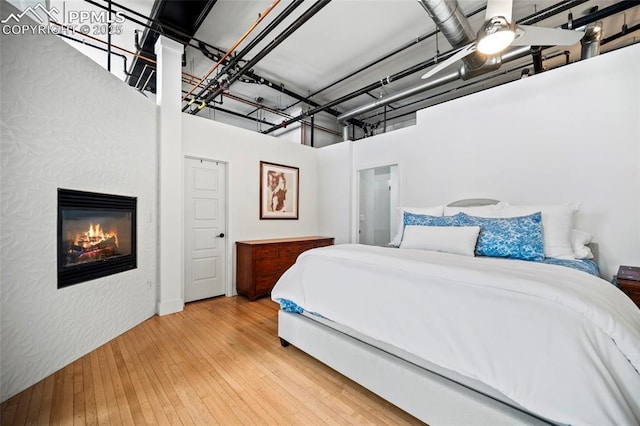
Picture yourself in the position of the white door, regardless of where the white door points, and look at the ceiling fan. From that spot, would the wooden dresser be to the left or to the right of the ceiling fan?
left

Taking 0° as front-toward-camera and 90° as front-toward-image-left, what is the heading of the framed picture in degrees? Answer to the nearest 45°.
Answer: approximately 315°

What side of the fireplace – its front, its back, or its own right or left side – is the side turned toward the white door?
left

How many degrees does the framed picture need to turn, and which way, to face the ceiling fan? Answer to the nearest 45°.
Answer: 0° — it already faces it

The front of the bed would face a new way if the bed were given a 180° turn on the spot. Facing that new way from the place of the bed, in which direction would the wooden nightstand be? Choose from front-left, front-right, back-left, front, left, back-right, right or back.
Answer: front
